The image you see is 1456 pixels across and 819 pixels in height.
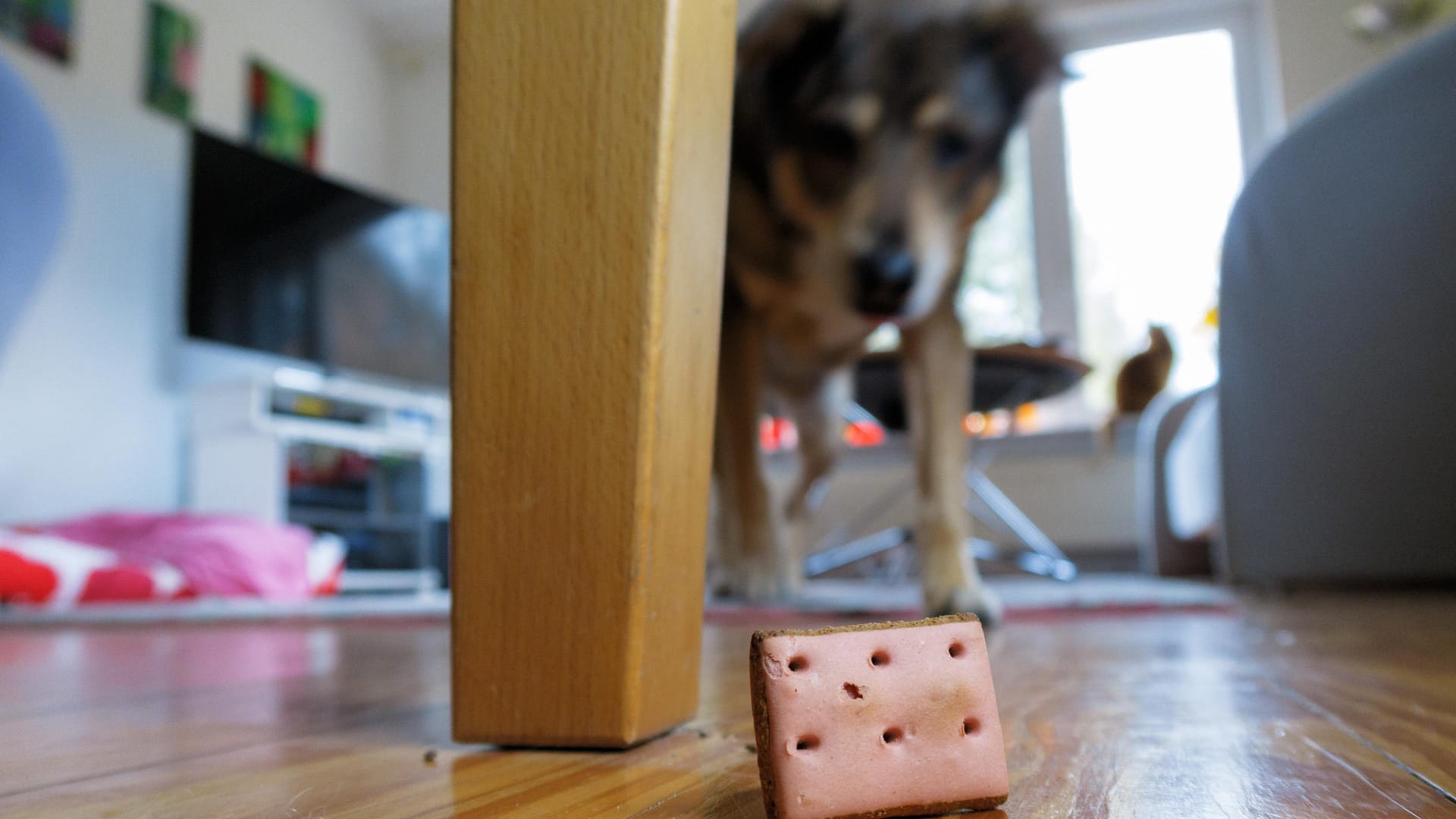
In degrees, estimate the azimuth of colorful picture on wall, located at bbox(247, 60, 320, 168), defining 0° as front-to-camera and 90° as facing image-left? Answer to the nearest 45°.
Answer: approximately 315°

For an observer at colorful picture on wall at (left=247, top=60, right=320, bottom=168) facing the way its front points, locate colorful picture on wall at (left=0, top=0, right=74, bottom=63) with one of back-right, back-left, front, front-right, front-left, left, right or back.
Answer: right

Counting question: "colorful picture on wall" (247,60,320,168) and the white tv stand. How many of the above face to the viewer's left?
0

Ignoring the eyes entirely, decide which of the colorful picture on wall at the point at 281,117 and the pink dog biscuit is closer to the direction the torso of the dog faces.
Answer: the pink dog biscuit

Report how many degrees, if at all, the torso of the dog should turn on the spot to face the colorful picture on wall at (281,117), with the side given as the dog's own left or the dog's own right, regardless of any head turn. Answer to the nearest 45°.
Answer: approximately 135° to the dog's own right
